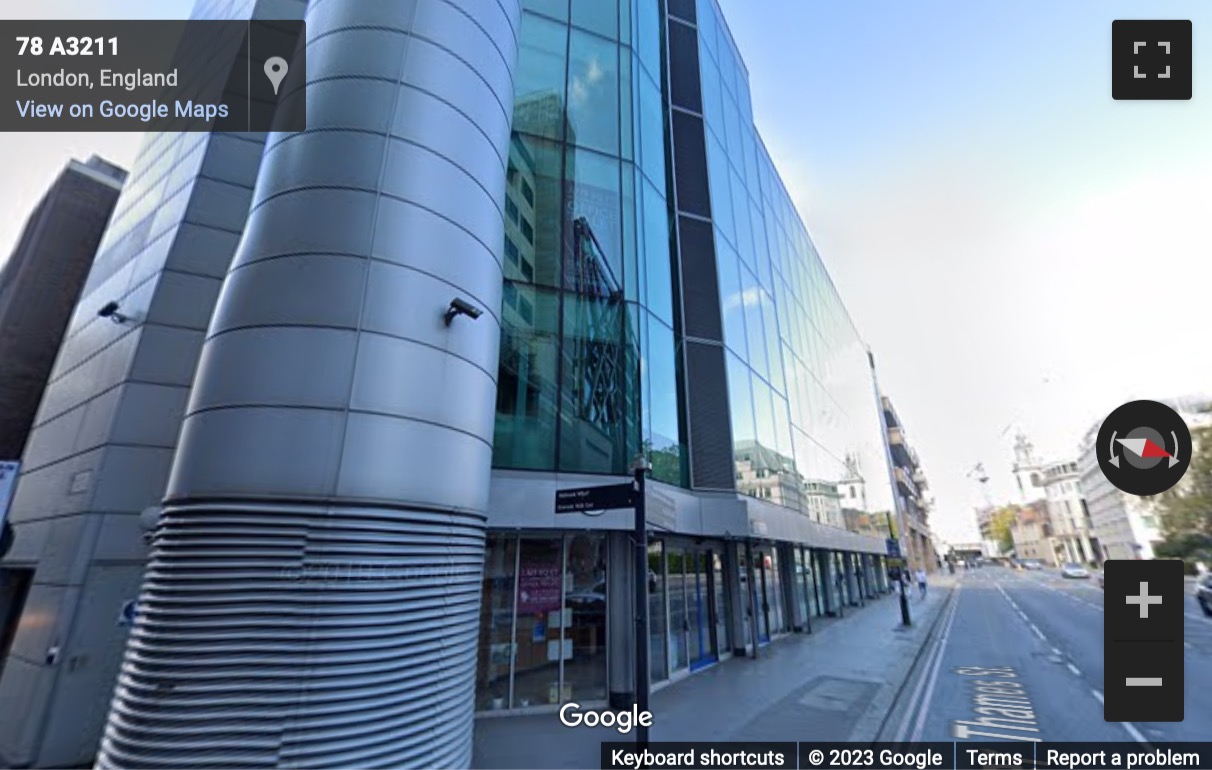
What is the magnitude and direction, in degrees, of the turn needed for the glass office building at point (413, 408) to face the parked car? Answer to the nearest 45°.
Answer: approximately 45° to its left

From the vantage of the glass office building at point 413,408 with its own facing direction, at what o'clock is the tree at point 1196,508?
The tree is roughly at 10 o'clock from the glass office building.

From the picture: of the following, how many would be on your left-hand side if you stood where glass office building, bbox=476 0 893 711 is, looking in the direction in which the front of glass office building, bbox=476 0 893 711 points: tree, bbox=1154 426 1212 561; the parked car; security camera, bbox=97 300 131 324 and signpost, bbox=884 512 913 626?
3

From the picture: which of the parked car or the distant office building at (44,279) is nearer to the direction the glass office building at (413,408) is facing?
the parked car

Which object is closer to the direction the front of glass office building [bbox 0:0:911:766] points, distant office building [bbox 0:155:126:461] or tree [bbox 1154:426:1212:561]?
the tree

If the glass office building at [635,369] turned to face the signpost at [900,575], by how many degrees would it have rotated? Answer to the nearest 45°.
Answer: approximately 90° to its left

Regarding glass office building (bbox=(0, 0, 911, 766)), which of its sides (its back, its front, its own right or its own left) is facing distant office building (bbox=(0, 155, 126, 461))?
back

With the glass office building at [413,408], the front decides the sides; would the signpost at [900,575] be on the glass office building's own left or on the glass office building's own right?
on the glass office building's own left

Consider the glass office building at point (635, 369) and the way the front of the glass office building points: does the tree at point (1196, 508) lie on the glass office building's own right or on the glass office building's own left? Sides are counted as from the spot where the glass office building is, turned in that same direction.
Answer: on the glass office building's own left

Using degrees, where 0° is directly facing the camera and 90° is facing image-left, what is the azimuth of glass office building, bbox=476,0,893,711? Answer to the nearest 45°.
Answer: approximately 315°
